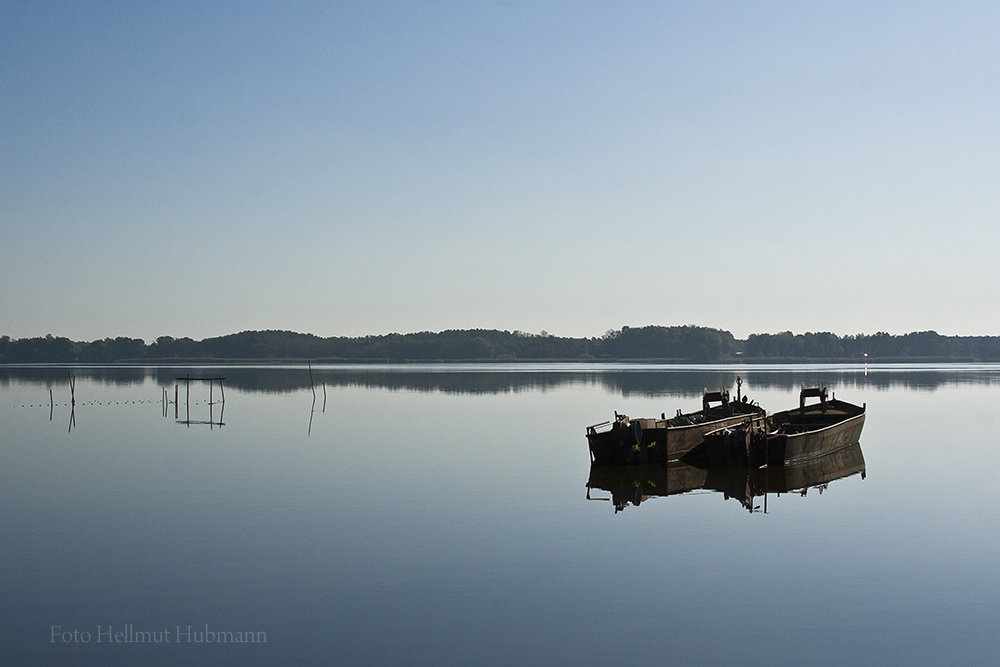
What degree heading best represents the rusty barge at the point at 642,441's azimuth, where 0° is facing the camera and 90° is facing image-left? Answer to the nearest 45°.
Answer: approximately 225°
